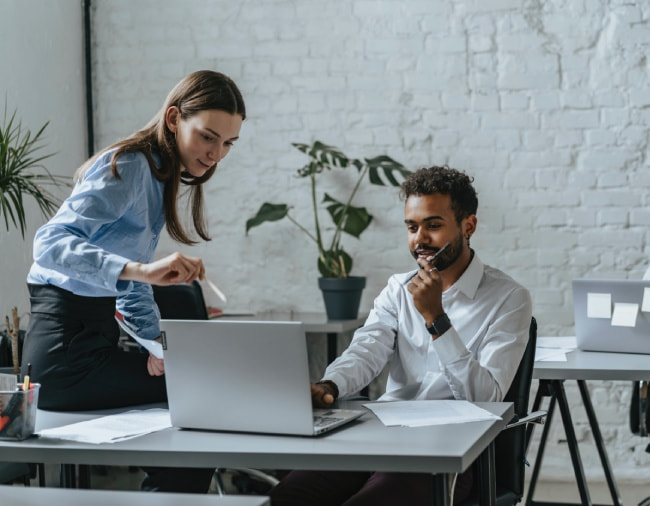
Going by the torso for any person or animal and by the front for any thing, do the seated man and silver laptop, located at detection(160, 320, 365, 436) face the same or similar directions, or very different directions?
very different directions

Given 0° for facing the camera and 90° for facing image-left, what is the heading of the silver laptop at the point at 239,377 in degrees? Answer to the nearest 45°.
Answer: approximately 225°

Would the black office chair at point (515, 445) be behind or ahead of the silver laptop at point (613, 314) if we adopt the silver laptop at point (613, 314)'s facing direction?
behind

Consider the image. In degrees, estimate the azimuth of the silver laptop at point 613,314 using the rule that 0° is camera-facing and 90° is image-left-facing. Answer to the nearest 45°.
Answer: approximately 180°

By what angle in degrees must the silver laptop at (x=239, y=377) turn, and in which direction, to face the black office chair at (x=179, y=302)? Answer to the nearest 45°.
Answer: approximately 45° to its left

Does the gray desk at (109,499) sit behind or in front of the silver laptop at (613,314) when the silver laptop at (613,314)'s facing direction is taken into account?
behind

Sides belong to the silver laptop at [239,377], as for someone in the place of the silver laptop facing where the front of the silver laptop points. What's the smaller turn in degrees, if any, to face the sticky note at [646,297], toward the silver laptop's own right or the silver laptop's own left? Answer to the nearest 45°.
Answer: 0° — it already faces it

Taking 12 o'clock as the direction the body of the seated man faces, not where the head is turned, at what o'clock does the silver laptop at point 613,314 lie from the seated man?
The silver laptop is roughly at 6 o'clock from the seated man.

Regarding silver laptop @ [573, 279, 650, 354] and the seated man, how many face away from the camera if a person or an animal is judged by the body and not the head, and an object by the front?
1

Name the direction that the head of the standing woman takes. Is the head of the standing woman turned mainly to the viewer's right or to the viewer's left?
to the viewer's right
